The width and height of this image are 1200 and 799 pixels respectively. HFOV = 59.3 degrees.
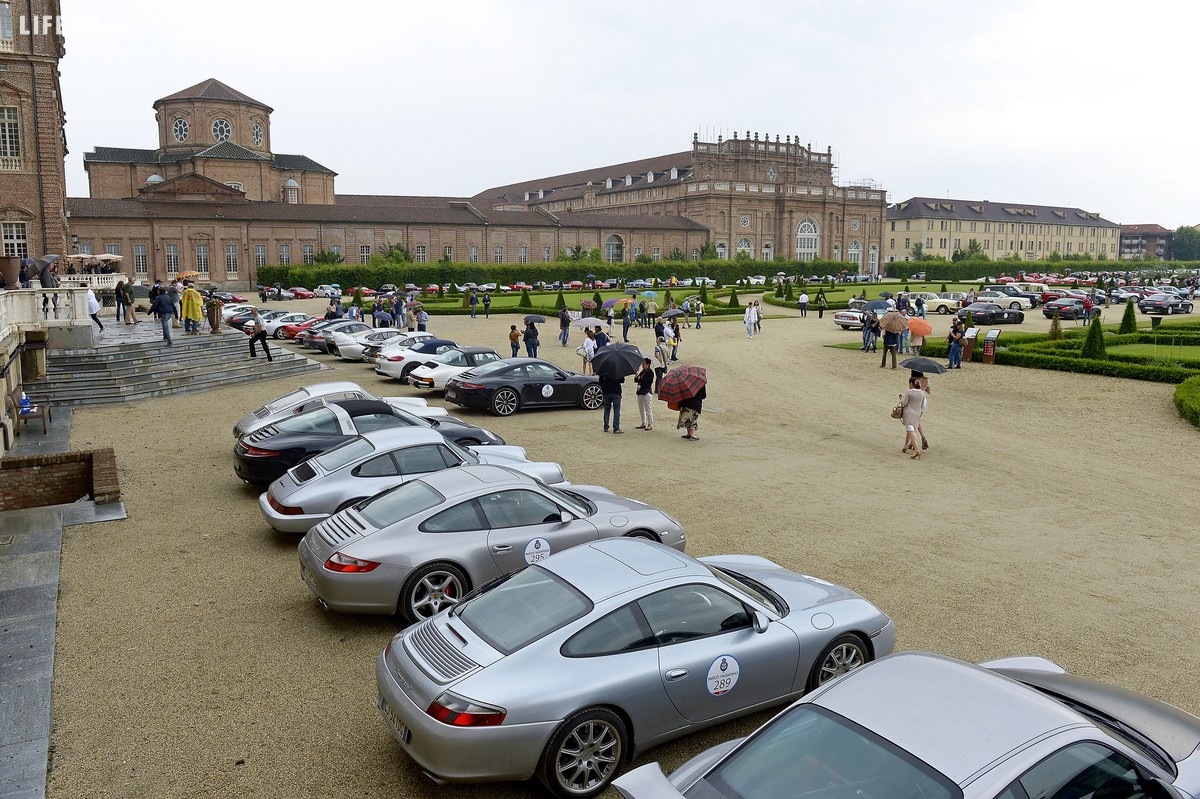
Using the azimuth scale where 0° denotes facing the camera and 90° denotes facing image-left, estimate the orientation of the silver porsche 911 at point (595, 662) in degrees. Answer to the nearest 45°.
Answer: approximately 225°

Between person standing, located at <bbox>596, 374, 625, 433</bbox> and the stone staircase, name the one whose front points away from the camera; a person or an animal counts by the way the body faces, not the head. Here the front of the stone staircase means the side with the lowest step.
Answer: the person standing

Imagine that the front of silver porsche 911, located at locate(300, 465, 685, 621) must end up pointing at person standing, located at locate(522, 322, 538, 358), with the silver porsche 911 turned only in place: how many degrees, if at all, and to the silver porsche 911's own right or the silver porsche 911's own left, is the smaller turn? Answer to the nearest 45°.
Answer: approximately 45° to the silver porsche 911's own left

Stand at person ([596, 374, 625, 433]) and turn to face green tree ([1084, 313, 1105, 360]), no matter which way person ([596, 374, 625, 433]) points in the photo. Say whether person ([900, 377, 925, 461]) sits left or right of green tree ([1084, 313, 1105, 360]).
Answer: right

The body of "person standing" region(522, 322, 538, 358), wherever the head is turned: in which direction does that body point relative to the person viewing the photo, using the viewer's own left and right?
facing away from the viewer

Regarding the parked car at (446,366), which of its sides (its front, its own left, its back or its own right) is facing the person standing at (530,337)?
front

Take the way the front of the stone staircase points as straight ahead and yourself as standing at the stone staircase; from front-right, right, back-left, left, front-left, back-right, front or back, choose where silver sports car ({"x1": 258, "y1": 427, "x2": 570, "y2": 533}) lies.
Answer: front-right

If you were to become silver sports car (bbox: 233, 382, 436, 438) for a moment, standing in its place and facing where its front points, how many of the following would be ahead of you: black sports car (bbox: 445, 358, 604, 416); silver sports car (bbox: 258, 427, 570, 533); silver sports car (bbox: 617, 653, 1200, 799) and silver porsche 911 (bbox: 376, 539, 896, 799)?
1

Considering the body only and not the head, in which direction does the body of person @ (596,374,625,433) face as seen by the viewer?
away from the camera

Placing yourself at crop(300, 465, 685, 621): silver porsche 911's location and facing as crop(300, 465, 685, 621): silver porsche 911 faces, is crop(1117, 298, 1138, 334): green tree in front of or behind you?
in front

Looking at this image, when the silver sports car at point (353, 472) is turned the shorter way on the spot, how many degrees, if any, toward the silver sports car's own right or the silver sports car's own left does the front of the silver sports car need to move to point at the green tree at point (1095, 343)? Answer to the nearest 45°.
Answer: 0° — it already faces it

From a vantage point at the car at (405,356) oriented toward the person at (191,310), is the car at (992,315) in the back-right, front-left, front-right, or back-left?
back-right

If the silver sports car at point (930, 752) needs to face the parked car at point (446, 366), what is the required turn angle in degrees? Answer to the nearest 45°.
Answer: approximately 90° to its left
